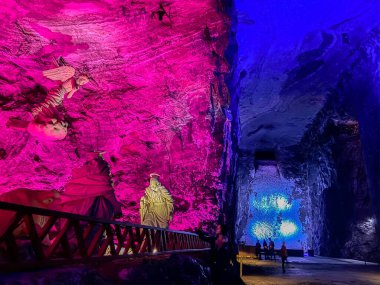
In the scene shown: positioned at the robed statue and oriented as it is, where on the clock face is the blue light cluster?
The blue light cluster is roughly at 7 o'clock from the robed statue.

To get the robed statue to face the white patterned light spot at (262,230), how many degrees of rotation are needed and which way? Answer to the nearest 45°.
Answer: approximately 135° to its left

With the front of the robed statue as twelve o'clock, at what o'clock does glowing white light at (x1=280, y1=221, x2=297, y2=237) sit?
The glowing white light is roughly at 7 o'clock from the robed statue.

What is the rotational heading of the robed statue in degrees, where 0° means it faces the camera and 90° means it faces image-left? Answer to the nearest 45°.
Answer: approximately 0°

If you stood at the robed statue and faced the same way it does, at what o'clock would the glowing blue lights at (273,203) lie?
The glowing blue lights is roughly at 7 o'clock from the robed statue.
